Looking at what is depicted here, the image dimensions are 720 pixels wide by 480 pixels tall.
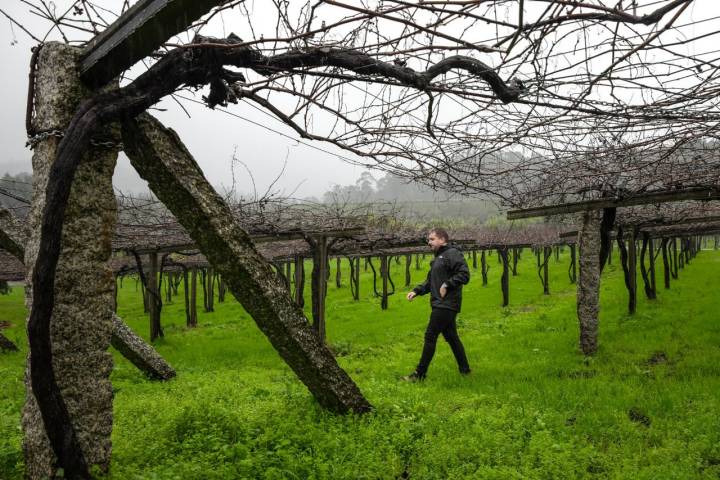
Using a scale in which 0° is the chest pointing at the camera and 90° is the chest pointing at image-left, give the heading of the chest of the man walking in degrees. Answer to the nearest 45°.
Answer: approximately 90°

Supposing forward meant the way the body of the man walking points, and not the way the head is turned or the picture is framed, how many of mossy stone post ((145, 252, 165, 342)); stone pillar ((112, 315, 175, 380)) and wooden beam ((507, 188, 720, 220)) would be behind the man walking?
1

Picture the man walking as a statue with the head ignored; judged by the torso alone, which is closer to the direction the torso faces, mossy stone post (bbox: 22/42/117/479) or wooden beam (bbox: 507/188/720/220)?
the mossy stone post

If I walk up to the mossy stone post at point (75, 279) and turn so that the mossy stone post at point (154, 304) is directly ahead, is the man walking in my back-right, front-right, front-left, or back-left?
front-right

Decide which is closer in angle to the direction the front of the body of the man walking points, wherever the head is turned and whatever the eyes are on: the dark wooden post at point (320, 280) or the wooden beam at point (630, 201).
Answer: the dark wooden post

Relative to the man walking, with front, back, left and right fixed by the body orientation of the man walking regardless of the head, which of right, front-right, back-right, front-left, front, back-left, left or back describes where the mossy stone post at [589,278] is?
back-right

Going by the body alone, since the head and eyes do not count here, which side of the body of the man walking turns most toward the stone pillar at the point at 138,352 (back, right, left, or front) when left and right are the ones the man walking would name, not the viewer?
front

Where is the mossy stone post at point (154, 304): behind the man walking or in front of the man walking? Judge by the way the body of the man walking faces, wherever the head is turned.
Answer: in front

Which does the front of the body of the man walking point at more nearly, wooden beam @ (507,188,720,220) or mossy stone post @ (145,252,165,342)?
the mossy stone post
